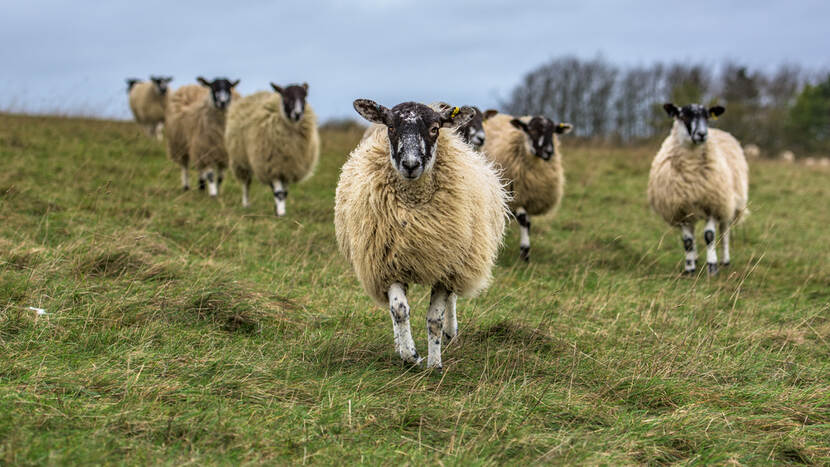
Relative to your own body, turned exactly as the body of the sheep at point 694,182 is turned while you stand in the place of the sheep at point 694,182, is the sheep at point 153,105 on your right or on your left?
on your right

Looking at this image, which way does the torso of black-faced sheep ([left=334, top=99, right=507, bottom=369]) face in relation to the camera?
toward the camera

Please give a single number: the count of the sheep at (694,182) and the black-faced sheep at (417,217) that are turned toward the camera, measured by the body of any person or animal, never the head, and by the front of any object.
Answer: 2

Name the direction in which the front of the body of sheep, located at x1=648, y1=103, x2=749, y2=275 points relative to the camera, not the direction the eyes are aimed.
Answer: toward the camera

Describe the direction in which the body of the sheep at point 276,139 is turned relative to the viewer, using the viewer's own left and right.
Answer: facing the viewer and to the right of the viewer

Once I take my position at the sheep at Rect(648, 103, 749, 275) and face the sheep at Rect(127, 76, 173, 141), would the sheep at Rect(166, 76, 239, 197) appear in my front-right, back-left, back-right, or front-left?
front-left

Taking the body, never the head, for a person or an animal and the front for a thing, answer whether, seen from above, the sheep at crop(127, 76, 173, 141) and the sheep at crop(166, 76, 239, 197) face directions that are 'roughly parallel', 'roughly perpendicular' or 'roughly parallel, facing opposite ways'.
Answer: roughly parallel

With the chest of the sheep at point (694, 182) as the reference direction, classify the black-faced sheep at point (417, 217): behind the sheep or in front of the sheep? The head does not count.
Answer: in front

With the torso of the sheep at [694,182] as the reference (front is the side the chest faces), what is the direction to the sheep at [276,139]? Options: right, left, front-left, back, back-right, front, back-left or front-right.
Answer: right

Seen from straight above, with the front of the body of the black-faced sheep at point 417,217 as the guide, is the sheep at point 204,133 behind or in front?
behind
